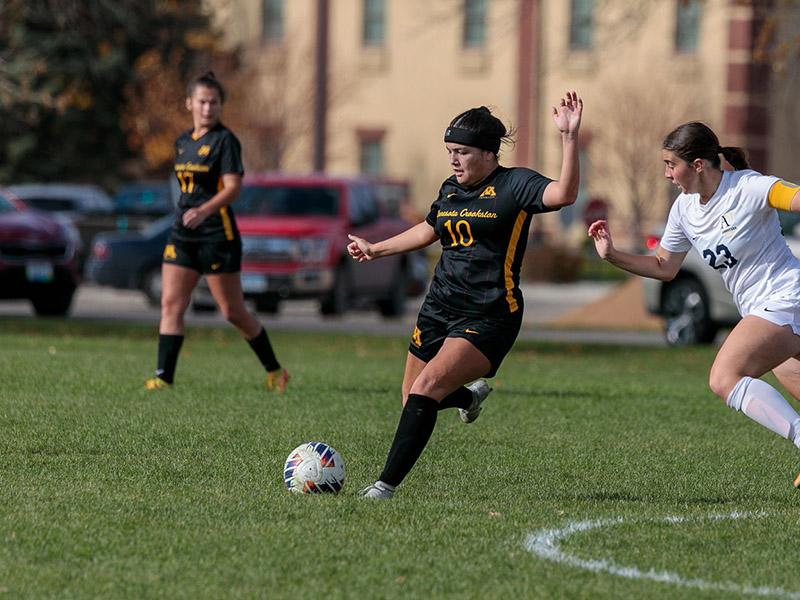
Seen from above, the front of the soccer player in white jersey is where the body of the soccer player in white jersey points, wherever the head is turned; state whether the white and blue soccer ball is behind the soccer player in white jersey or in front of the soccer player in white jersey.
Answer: in front

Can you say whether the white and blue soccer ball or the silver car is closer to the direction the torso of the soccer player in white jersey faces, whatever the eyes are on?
the white and blue soccer ball

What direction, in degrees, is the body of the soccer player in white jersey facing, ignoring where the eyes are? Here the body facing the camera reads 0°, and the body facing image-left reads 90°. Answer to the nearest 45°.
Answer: approximately 45°

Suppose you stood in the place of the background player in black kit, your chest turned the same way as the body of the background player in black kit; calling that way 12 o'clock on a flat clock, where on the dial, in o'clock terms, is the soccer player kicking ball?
The soccer player kicking ball is roughly at 10 o'clock from the background player in black kit.

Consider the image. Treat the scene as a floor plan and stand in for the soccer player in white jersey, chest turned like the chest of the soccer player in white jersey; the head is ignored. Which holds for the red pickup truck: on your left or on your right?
on your right

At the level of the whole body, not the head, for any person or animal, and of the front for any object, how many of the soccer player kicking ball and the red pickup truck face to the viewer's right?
0

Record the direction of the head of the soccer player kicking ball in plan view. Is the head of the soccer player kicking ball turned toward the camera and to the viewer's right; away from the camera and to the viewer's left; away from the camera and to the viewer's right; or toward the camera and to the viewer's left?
toward the camera and to the viewer's left

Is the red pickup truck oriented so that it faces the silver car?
no

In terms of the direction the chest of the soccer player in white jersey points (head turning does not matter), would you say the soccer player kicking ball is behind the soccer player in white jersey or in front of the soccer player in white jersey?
in front

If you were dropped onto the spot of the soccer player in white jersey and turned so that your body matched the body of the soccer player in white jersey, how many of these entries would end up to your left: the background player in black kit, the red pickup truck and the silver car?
0

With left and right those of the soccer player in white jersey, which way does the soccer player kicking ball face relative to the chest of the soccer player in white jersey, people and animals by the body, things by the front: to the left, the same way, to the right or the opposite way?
the same way

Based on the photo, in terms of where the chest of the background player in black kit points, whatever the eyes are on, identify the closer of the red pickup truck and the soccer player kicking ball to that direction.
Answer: the soccer player kicking ball

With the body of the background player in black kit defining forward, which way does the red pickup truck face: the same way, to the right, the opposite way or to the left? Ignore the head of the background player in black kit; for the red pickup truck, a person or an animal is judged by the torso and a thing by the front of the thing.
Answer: the same way

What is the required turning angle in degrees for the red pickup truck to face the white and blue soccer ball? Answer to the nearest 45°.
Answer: approximately 45° to its left

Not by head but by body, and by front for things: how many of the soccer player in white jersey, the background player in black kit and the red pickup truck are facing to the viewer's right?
0

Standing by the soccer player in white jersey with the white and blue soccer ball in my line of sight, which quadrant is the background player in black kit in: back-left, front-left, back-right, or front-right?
front-right

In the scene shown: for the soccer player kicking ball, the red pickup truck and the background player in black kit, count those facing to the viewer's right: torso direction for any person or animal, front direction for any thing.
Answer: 0

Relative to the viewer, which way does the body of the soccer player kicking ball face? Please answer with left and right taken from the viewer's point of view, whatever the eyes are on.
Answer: facing the viewer and to the left of the viewer

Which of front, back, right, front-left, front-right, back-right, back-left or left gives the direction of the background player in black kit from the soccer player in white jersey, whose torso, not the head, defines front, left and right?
right
